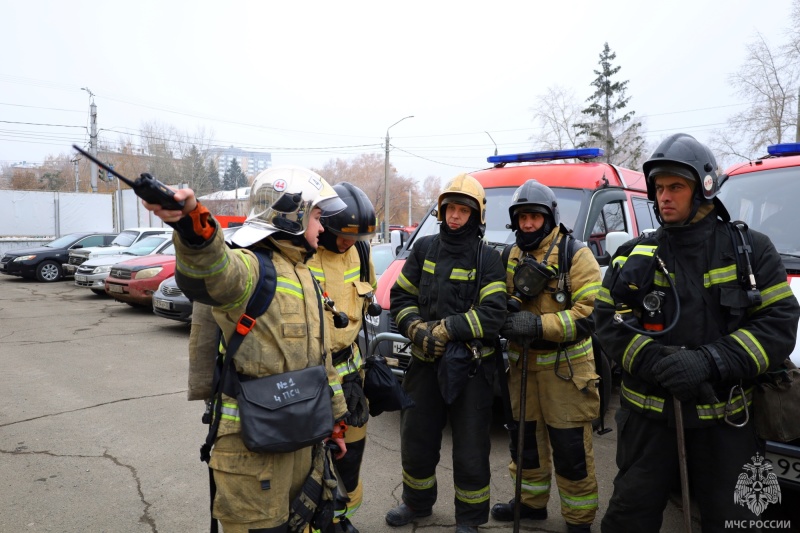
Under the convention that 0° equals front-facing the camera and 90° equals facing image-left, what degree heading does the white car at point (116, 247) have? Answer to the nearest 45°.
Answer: approximately 45°

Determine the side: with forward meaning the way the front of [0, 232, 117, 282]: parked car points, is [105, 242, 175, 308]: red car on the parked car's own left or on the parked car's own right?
on the parked car's own left

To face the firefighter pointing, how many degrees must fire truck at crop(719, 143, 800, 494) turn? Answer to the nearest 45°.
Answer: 0° — it already faces them

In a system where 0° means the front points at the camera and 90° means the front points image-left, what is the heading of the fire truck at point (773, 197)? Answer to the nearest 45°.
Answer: approximately 45°

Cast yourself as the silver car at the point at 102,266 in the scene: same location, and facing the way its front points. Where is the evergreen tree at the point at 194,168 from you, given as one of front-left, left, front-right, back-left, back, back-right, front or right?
back-right

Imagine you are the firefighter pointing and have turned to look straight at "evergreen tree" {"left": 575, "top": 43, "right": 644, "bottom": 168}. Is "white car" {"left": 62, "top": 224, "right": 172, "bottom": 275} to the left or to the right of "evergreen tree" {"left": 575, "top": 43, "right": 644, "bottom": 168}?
left

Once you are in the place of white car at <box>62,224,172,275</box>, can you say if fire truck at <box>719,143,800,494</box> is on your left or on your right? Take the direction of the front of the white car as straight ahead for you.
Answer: on your left
